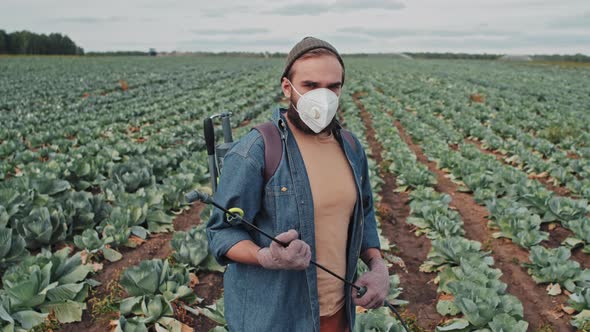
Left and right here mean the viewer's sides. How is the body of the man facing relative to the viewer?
facing the viewer and to the right of the viewer
